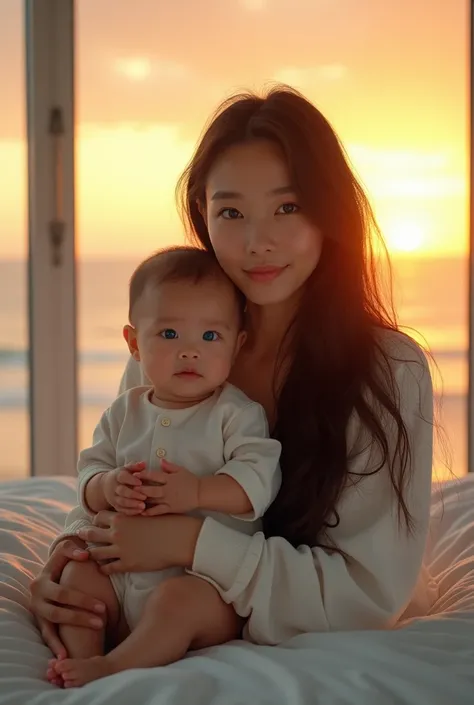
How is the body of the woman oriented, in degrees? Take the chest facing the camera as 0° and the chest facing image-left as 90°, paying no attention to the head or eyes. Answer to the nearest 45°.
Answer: approximately 45°

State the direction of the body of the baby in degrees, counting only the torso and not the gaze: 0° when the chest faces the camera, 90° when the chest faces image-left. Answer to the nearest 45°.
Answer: approximately 0°

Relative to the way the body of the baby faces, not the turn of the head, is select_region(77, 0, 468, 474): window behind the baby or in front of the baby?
behind

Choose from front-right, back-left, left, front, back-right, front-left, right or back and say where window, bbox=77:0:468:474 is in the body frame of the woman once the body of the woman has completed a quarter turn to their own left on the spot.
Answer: back-left

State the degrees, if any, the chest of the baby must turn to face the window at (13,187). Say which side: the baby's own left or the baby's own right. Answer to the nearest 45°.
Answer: approximately 180°

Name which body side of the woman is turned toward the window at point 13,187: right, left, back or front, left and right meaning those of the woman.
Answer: right
